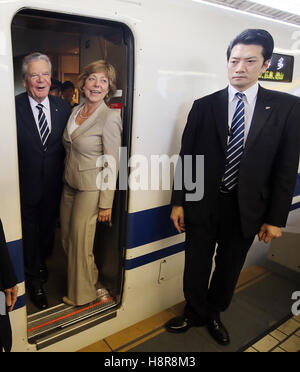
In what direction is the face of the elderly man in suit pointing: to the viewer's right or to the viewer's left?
to the viewer's right

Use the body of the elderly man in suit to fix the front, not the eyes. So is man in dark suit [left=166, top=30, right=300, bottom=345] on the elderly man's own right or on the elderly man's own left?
on the elderly man's own left

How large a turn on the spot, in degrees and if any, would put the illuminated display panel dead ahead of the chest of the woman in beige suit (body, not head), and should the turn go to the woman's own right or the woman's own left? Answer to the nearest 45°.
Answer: approximately 135° to the woman's own left

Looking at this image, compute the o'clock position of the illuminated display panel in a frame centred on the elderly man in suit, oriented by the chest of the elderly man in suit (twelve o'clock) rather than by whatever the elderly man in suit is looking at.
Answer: The illuminated display panel is roughly at 9 o'clock from the elderly man in suit.

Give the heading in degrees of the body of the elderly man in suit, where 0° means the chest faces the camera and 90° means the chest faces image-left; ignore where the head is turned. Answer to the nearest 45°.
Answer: approximately 0°

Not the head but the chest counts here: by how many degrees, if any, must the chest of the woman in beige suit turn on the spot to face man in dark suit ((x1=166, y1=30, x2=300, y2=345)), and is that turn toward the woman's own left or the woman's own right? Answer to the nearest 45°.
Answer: approximately 135° to the woman's own left
